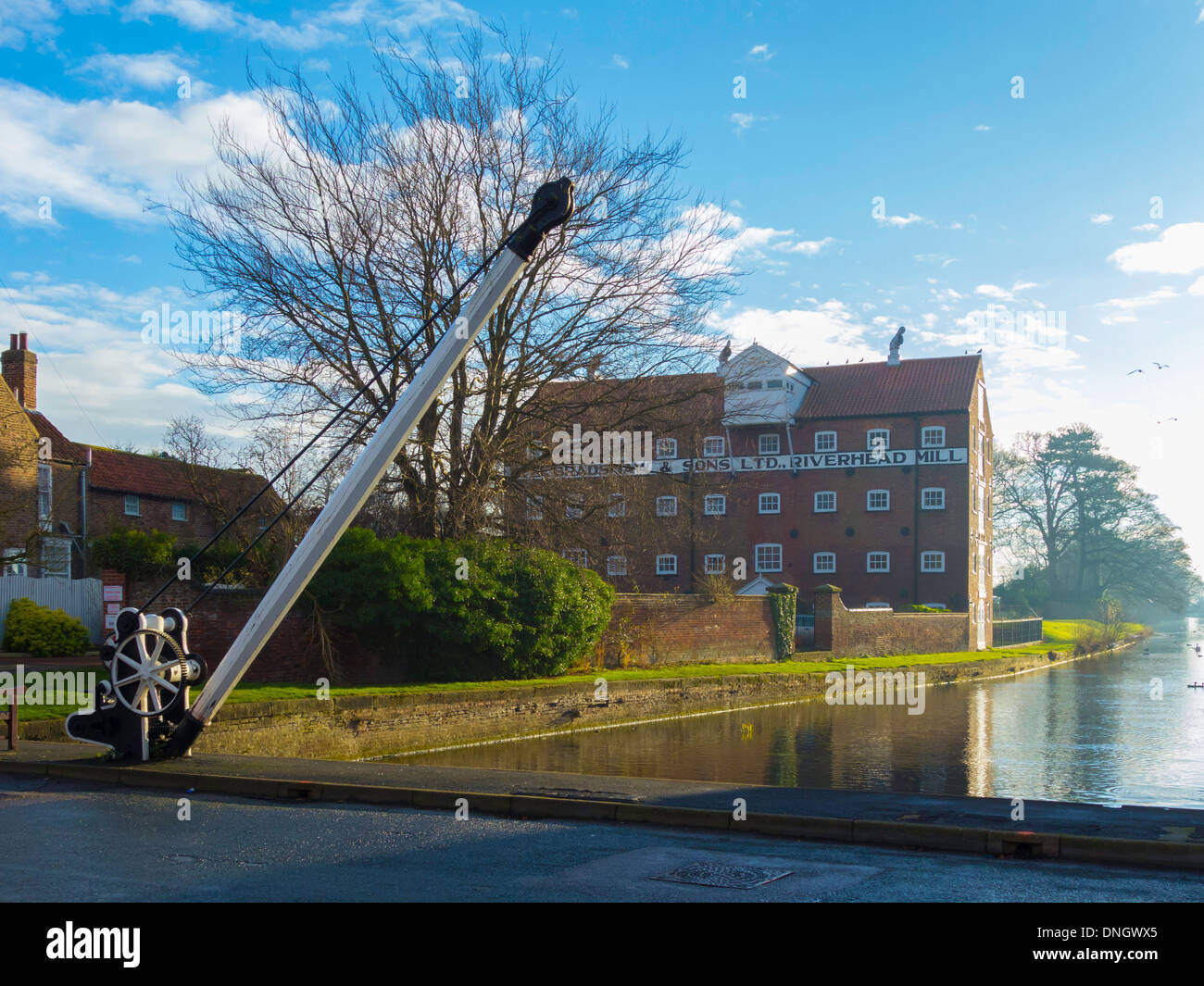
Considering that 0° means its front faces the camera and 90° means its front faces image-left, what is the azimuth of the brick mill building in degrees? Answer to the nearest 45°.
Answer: approximately 0°

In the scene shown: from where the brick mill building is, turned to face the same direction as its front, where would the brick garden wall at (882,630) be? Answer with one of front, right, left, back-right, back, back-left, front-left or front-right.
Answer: front

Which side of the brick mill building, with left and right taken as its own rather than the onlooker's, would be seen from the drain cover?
front

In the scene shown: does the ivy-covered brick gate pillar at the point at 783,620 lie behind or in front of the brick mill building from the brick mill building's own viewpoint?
in front

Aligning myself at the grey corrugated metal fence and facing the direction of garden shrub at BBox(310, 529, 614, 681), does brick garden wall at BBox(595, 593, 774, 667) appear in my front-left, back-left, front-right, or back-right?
front-left

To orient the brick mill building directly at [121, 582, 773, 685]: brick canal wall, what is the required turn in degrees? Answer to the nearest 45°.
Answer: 0° — it already faces it

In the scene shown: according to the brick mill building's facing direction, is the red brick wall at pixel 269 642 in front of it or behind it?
in front

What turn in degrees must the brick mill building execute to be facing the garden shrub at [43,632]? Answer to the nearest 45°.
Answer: approximately 45° to its right
